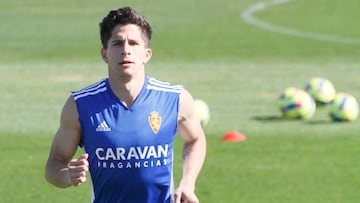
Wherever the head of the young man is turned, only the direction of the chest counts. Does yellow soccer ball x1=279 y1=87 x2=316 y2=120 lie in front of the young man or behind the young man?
behind

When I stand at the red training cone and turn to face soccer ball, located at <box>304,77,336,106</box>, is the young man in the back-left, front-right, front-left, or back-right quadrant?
back-right

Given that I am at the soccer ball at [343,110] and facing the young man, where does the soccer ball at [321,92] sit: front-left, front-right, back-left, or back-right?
back-right

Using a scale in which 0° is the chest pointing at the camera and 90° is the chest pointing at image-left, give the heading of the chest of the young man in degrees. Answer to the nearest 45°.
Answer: approximately 0°

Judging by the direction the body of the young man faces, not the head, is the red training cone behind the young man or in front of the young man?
behind
